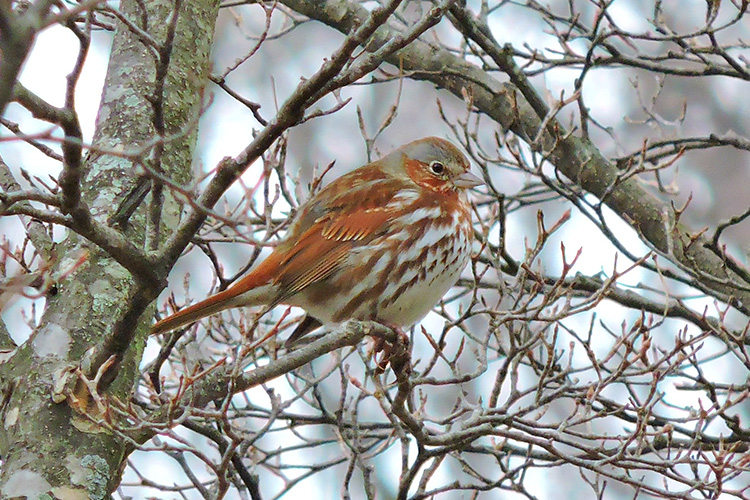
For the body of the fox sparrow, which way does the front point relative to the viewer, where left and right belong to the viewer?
facing to the right of the viewer

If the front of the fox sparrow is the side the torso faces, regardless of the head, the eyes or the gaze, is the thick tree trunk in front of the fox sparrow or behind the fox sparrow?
behind
